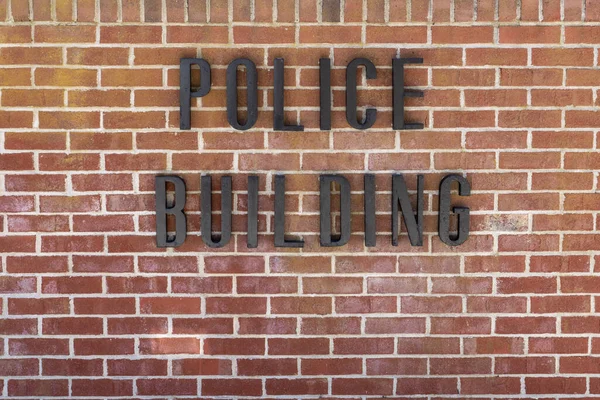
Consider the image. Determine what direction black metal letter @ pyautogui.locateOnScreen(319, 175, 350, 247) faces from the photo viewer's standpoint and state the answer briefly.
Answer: facing the viewer

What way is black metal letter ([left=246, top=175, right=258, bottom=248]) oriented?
toward the camera

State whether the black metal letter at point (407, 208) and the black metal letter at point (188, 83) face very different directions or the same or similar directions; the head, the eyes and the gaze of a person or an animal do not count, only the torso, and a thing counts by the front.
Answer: same or similar directions

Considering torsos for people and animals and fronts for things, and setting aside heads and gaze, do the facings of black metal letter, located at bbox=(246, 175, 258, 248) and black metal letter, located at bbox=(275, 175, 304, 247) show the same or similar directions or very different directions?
same or similar directions

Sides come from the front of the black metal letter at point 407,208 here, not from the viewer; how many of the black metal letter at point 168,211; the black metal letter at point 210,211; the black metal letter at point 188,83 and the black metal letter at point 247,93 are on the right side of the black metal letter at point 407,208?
4

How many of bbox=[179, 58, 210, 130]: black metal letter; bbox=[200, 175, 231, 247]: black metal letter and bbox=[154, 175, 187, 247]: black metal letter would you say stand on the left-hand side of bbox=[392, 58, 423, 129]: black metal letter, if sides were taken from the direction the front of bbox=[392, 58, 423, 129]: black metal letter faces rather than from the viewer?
0

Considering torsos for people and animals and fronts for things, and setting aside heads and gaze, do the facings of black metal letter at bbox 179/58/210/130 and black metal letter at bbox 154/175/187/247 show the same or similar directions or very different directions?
same or similar directions

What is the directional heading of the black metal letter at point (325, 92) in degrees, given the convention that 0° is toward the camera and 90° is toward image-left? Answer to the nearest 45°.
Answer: approximately 0°

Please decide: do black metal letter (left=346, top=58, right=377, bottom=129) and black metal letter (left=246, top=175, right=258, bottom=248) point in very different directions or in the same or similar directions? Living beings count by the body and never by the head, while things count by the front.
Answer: same or similar directions

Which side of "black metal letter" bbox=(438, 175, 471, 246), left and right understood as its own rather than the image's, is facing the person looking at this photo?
front
